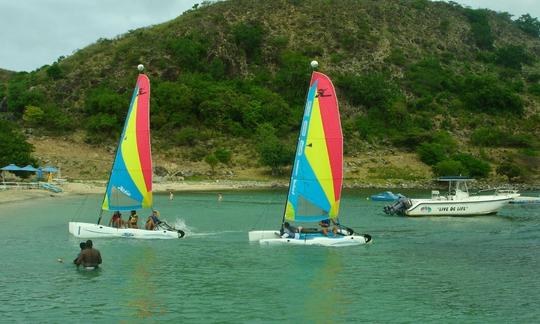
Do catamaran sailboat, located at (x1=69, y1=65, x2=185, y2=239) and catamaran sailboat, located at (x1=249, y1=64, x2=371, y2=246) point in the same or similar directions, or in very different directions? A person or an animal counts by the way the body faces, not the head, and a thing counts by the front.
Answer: same or similar directions
